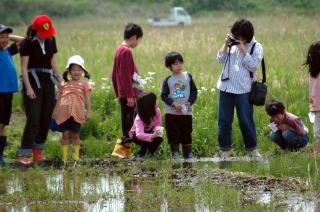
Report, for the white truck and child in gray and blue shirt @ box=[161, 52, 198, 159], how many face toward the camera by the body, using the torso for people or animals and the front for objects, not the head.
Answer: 1

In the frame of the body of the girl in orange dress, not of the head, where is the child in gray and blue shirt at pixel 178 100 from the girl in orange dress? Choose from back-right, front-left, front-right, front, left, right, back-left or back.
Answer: left

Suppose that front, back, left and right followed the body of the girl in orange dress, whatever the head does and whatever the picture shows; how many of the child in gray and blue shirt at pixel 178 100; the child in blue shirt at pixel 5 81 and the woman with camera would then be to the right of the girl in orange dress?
1

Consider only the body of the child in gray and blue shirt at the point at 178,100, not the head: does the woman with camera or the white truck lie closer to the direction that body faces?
the woman with camera

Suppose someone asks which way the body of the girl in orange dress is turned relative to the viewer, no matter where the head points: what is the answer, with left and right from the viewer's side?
facing the viewer

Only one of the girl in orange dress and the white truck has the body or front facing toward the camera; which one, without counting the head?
the girl in orange dress

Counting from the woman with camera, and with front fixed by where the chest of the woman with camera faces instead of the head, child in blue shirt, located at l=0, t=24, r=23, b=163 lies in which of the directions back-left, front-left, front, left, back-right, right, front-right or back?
front-right

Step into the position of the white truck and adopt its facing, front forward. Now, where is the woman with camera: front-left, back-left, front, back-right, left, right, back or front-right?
right

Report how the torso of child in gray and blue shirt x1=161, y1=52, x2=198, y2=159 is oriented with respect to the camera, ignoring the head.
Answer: toward the camera

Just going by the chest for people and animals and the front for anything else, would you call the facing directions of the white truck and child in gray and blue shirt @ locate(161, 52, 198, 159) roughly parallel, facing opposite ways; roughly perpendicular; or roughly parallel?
roughly perpendicular

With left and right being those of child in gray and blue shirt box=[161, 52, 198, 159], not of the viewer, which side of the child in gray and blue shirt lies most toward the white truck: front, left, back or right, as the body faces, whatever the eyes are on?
back

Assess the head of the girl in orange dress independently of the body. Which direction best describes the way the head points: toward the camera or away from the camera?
toward the camera

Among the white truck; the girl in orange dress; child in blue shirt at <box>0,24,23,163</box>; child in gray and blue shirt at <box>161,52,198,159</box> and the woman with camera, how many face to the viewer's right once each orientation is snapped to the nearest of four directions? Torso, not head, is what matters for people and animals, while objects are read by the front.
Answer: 1
